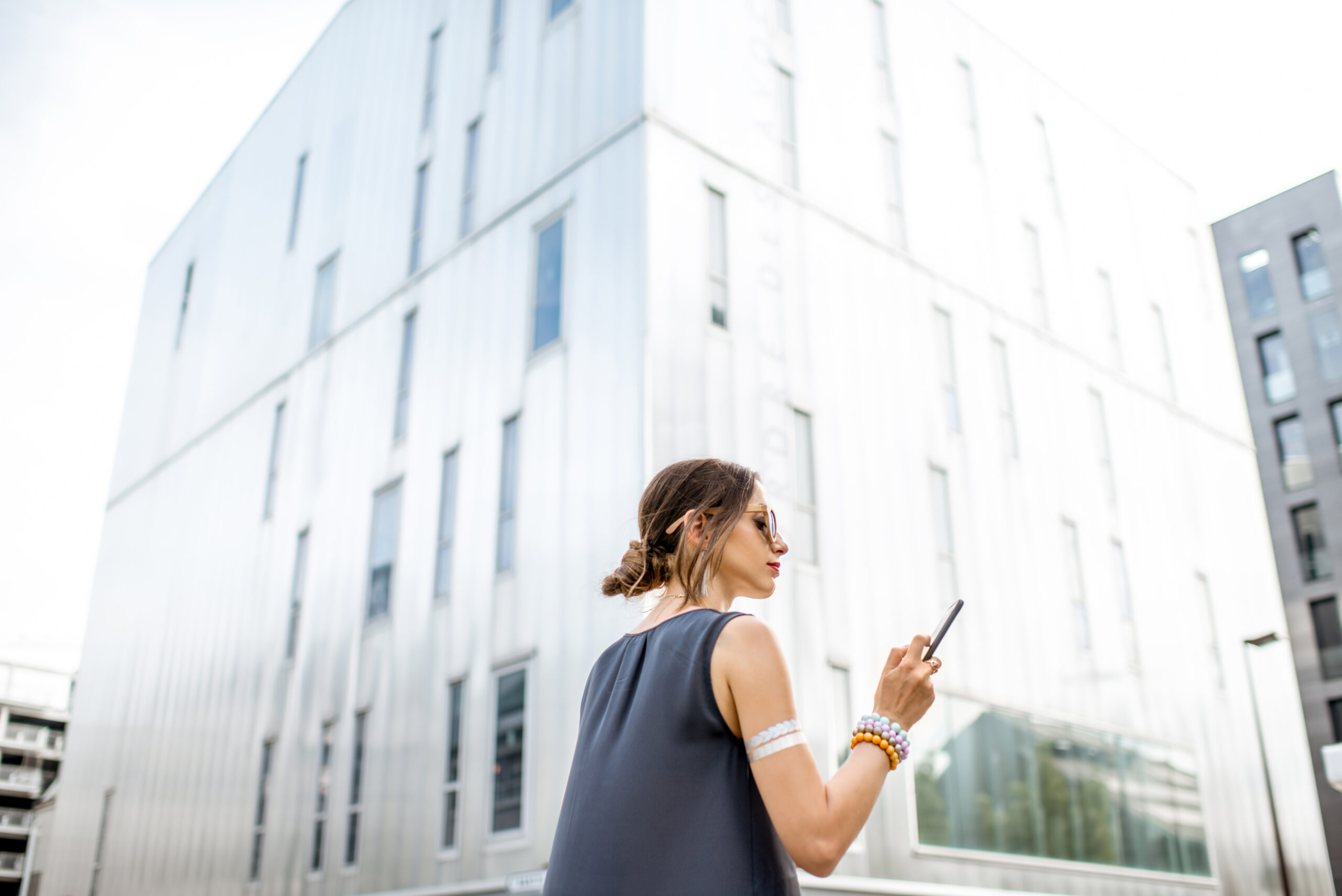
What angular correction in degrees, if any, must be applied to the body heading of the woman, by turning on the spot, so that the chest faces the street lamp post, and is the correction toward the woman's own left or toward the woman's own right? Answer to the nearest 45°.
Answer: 0° — they already face it

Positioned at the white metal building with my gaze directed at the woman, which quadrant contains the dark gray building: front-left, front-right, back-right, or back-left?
back-left

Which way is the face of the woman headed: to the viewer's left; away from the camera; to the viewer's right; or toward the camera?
to the viewer's right

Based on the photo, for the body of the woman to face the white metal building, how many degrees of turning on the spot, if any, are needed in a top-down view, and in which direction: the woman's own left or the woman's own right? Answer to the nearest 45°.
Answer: approximately 45° to the woman's own left

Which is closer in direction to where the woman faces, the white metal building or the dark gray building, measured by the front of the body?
the dark gray building

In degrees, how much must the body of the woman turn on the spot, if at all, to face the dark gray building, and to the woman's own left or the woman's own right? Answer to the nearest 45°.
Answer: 0° — they already face it

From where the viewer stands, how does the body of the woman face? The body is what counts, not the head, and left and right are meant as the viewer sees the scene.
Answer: facing away from the viewer and to the right of the viewer
